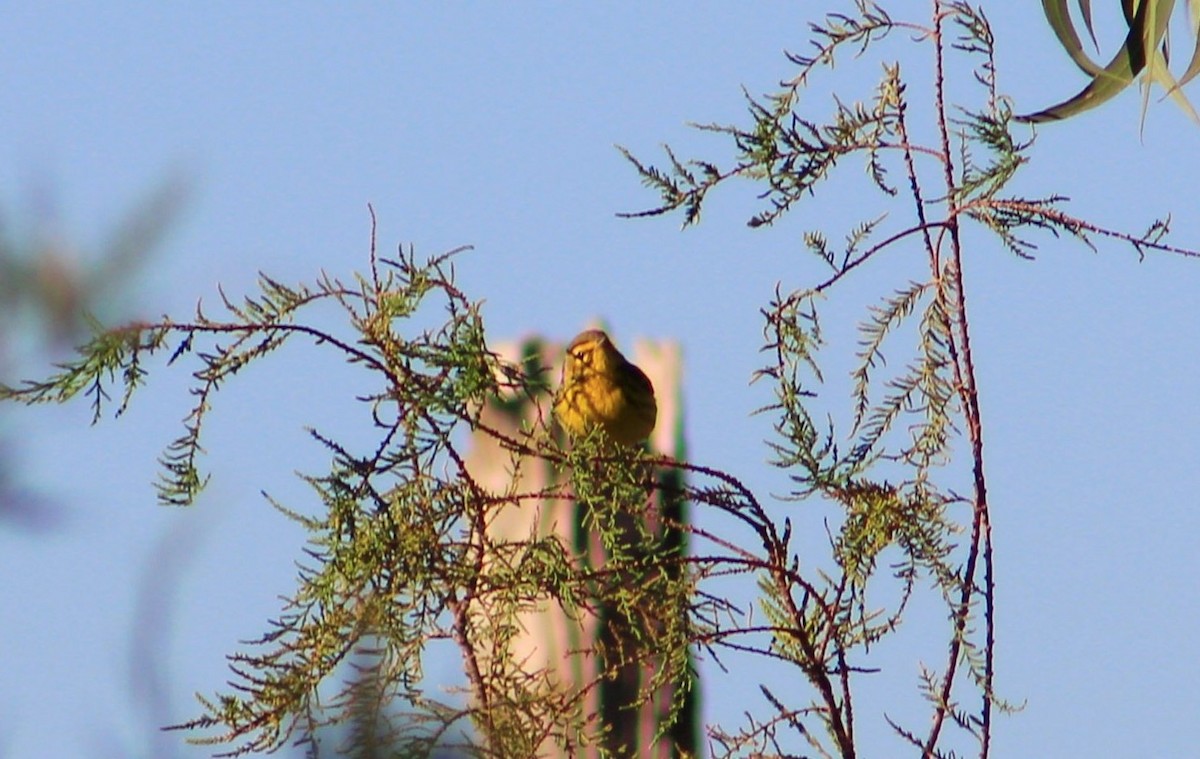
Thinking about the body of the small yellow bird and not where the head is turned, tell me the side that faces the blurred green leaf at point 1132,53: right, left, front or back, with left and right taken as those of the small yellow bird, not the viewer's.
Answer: left

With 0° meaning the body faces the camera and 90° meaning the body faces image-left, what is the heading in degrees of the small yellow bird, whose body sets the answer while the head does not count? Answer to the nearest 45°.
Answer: approximately 45°

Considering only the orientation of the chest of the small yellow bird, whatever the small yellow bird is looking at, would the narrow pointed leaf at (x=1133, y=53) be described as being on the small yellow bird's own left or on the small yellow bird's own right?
on the small yellow bird's own left
